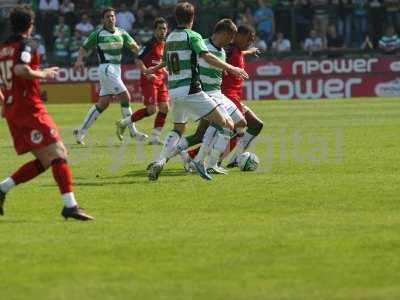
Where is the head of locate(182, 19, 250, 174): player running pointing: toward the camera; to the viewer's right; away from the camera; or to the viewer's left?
to the viewer's right

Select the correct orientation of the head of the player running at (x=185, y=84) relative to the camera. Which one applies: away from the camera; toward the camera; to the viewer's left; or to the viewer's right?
away from the camera

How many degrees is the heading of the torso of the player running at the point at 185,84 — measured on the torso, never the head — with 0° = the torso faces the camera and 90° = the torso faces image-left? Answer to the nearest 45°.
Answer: approximately 225°

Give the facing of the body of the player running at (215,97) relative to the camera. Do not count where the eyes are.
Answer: to the viewer's right

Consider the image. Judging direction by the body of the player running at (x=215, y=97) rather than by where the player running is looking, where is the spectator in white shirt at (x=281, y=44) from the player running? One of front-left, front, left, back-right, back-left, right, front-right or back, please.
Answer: left

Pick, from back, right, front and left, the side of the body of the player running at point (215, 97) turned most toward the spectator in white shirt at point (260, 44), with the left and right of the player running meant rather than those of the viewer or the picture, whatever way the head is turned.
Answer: left

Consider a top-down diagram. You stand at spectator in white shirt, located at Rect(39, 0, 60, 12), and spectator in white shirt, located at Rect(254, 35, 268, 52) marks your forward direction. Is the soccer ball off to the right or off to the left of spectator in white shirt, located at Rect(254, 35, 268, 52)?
right

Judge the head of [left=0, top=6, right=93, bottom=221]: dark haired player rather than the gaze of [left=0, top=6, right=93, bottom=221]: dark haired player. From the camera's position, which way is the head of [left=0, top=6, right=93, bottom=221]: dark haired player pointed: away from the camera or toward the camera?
away from the camera

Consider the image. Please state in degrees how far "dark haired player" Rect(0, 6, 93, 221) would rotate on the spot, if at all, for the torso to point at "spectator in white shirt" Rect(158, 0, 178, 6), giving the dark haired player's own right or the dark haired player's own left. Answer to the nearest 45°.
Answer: approximately 45° to the dark haired player's own left
